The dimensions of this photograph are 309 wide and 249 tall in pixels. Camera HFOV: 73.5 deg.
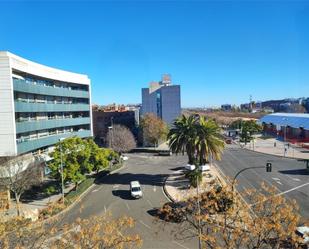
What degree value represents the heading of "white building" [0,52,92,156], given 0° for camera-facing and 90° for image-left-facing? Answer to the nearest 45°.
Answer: approximately 315°

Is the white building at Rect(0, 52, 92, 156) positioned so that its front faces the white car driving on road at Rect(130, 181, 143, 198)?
yes

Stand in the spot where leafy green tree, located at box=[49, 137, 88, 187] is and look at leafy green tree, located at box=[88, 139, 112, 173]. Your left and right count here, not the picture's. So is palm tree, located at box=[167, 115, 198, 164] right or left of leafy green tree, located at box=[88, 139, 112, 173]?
right

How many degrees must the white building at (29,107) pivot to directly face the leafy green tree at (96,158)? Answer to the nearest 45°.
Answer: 0° — it already faces it
